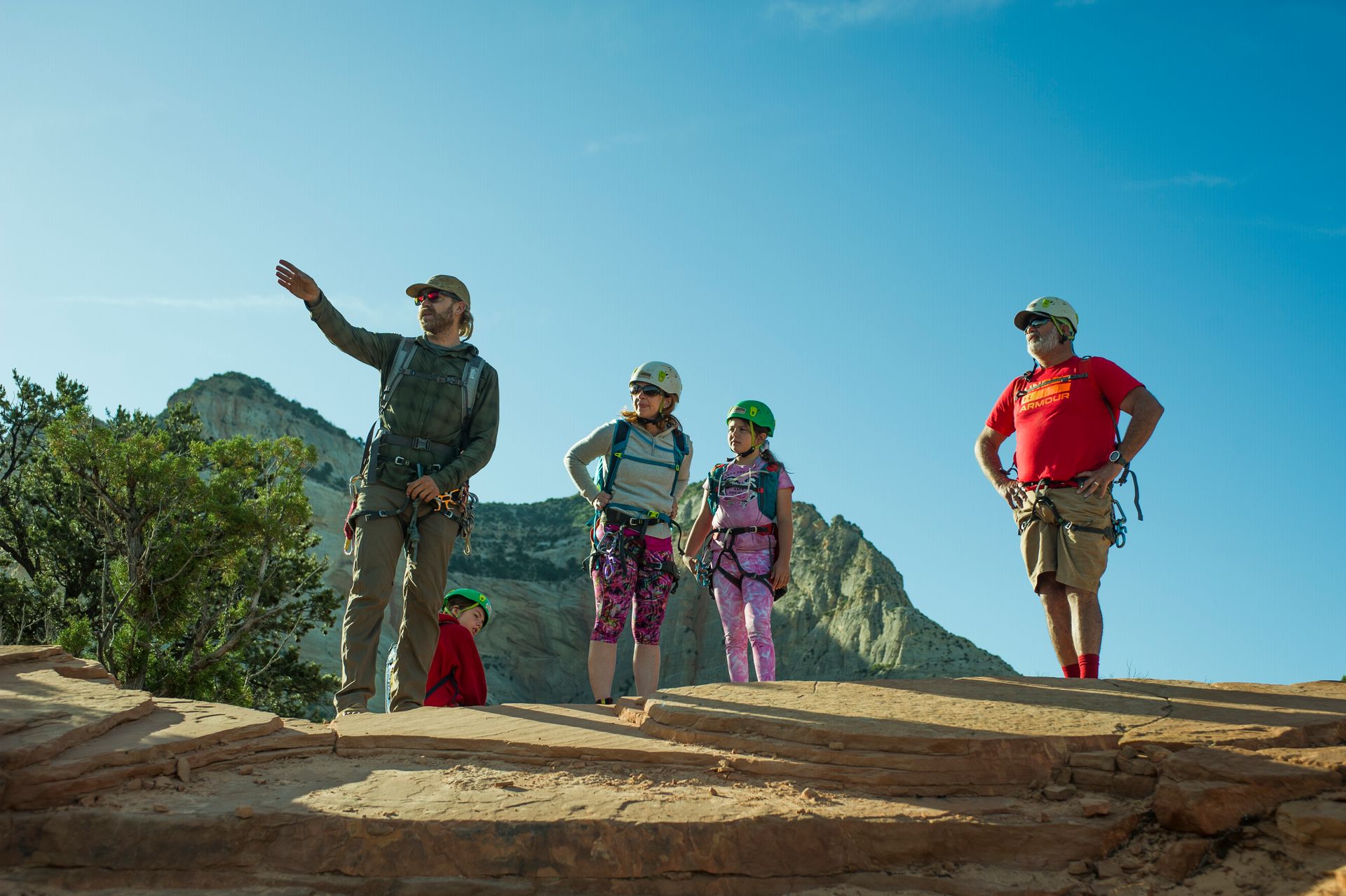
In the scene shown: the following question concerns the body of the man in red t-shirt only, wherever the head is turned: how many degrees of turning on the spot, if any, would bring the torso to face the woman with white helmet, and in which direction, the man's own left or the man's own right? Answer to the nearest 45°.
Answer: approximately 45° to the man's own right

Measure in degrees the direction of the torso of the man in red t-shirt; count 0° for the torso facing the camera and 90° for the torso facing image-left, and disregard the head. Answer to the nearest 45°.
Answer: approximately 45°

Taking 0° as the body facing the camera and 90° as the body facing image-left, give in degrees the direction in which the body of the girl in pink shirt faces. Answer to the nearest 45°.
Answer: approximately 45°

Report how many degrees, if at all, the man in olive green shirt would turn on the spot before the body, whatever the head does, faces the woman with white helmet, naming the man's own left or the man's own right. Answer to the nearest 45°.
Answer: approximately 90° to the man's own left

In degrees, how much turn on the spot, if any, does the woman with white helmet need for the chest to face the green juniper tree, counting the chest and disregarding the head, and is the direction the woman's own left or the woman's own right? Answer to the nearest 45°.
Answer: approximately 135° to the woman's own right

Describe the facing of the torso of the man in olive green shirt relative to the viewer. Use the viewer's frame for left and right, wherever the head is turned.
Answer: facing the viewer

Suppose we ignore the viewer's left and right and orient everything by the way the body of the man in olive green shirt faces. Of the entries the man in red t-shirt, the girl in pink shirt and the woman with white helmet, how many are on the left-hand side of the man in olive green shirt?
3

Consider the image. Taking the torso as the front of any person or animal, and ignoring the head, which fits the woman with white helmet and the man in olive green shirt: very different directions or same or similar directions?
same or similar directions

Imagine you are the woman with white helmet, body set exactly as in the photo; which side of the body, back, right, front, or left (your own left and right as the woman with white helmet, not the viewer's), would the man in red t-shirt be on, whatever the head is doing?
left

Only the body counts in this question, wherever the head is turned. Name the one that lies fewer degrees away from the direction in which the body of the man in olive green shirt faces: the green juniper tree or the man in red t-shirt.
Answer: the man in red t-shirt

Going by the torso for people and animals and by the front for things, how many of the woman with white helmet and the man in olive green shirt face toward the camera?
2

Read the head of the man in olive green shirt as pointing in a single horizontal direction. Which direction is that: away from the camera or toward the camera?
toward the camera

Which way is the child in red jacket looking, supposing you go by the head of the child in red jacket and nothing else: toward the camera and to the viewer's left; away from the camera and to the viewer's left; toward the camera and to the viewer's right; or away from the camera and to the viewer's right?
toward the camera and to the viewer's right

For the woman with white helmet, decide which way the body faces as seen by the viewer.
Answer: toward the camera

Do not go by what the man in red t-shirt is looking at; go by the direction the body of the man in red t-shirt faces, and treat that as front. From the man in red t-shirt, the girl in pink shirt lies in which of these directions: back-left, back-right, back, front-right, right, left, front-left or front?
front-right

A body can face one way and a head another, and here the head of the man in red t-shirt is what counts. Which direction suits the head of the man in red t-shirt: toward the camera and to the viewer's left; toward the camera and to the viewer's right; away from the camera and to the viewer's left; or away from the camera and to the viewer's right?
toward the camera and to the viewer's left
